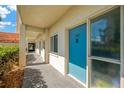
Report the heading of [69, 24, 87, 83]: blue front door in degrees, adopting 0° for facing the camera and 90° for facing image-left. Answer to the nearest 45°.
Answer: approximately 45°

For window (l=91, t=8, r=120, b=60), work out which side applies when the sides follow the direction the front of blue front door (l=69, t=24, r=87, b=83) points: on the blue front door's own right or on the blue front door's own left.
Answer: on the blue front door's own left
